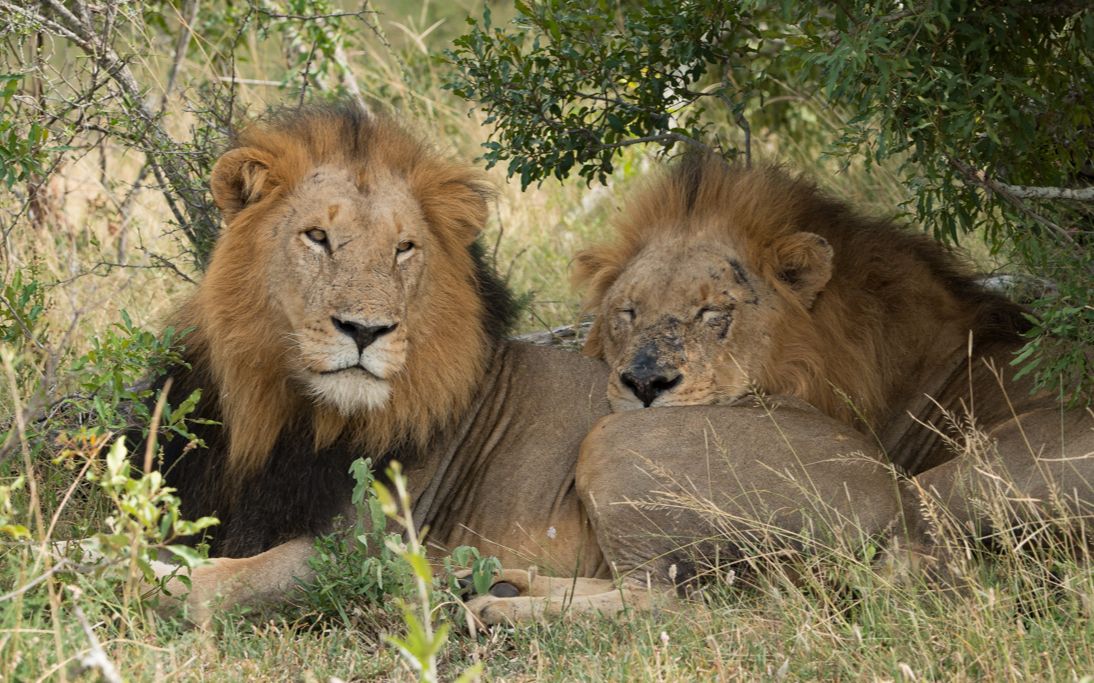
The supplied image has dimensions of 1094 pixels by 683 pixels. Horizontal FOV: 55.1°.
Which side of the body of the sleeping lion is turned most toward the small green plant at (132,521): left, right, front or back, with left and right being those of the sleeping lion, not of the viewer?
front

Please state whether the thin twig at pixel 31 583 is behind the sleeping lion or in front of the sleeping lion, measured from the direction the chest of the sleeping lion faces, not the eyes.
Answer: in front

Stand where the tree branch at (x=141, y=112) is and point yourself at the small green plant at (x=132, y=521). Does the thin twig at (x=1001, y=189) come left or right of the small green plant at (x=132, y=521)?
left

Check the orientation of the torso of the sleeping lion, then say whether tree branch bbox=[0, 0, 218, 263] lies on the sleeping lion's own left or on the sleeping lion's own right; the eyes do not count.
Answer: on the sleeping lion's own right

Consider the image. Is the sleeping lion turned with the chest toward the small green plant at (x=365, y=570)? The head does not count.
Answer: yes

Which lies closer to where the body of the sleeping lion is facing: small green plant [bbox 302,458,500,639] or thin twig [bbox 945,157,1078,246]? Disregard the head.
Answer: the small green plant

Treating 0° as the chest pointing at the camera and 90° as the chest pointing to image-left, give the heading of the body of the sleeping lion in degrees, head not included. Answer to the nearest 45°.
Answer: approximately 45°

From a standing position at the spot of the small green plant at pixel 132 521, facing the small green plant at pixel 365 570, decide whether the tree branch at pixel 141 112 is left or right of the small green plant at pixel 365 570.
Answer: left
